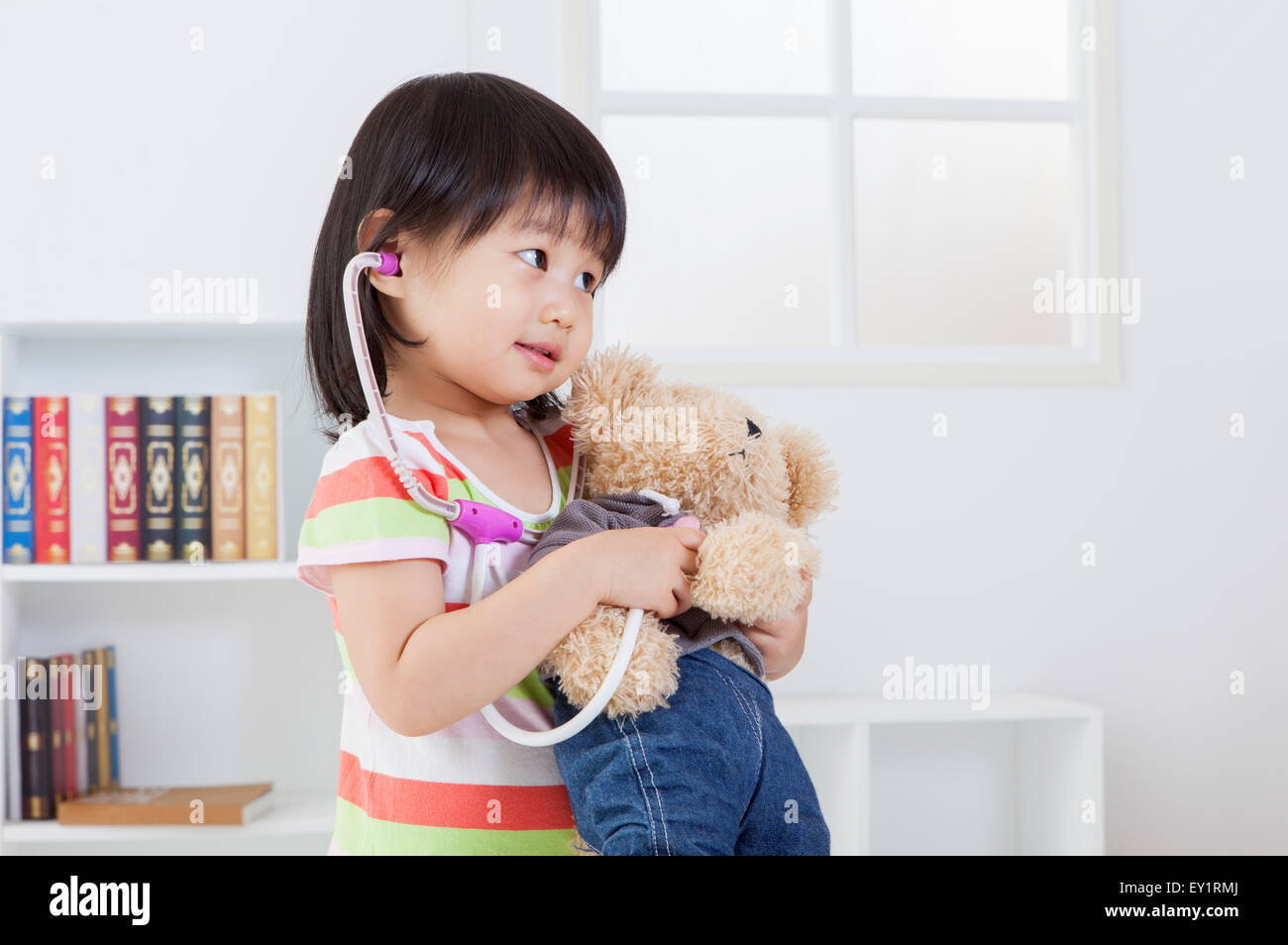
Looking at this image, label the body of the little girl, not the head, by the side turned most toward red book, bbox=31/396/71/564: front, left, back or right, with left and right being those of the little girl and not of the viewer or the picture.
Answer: back

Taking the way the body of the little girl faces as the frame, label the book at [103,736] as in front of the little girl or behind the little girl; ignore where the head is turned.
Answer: behind

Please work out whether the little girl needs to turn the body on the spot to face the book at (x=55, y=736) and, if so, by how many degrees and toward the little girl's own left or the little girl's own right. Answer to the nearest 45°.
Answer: approximately 180°

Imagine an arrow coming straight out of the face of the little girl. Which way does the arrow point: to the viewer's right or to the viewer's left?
to the viewer's right

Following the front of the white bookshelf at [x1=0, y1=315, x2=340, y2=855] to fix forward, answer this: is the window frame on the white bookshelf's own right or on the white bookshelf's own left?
on the white bookshelf's own left

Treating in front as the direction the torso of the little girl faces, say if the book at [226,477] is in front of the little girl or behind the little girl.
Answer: behind

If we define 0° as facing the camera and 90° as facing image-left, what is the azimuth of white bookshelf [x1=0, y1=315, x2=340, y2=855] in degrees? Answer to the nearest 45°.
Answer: approximately 0°

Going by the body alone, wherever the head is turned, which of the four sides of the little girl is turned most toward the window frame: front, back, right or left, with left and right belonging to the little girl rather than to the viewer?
left

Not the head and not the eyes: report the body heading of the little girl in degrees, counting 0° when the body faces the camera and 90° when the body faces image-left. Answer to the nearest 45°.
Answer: approximately 315°
